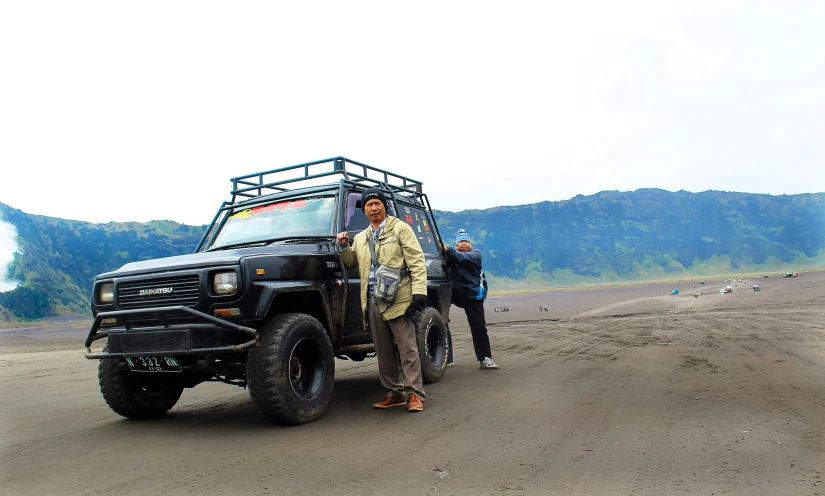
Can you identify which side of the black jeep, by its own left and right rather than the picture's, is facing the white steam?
right

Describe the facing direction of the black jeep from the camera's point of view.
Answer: facing the viewer and to the left of the viewer

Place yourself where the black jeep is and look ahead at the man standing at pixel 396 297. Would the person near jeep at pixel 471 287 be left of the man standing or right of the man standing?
left

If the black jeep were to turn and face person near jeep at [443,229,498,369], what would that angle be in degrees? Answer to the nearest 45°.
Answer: approximately 180°

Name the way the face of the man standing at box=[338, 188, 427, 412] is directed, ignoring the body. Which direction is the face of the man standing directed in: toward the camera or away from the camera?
toward the camera

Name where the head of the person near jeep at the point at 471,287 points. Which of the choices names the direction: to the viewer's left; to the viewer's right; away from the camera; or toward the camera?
toward the camera

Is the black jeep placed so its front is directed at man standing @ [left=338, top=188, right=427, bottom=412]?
no
